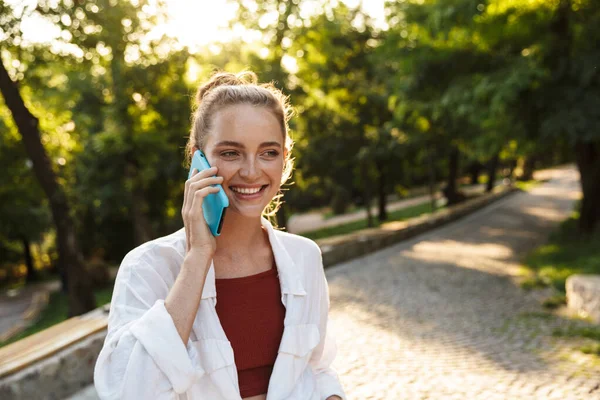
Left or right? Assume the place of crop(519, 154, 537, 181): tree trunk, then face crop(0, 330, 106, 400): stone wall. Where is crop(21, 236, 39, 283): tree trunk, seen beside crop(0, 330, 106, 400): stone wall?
right

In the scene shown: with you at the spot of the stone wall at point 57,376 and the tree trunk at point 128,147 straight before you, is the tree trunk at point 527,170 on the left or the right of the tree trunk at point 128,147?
right

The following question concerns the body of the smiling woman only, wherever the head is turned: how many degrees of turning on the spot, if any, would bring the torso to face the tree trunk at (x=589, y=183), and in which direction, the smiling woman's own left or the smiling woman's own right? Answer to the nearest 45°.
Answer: approximately 90° to the smiling woman's own left

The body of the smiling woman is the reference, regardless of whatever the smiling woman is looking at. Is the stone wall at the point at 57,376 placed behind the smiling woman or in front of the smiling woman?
behind

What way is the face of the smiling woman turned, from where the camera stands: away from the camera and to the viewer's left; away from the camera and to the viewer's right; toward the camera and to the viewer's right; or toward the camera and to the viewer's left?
toward the camera and to the viewer's right

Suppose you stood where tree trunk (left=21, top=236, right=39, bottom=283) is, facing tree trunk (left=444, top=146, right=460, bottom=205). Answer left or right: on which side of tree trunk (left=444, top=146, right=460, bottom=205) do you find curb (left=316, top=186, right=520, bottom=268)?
right

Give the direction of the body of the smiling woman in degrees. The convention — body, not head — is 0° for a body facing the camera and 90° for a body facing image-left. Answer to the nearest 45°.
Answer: approximately 315°
